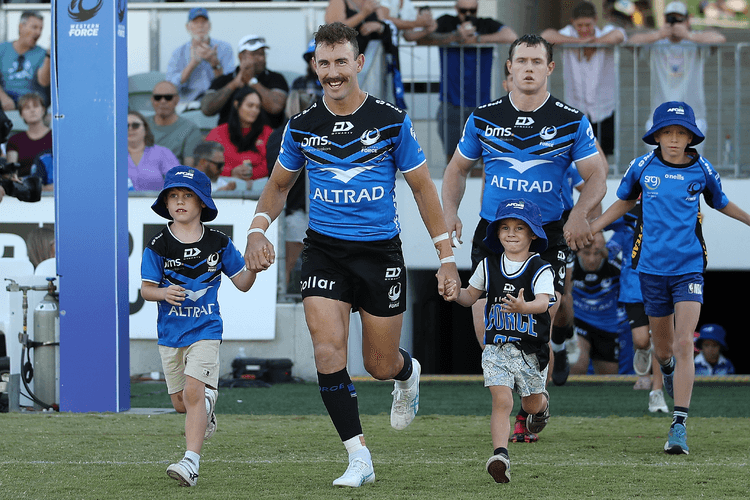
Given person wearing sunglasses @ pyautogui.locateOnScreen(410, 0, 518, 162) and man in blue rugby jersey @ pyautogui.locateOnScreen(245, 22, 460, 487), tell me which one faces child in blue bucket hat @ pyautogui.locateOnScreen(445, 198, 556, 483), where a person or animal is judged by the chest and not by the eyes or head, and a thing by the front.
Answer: the person wearing sunglasses

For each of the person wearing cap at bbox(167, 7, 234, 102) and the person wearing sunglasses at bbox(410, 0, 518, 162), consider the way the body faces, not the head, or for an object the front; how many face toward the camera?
2

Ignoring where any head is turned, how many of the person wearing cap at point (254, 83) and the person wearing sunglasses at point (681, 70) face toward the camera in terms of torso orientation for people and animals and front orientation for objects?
2

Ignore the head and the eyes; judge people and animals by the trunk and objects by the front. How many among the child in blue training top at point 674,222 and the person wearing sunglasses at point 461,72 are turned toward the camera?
2

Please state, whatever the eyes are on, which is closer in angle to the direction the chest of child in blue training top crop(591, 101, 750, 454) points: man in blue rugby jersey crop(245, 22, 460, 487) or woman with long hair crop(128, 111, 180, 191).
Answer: the man in blue rugby jersey

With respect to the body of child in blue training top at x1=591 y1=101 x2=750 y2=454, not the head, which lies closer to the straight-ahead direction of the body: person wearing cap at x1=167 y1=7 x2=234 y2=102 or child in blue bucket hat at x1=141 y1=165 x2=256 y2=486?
the child in blue bucket hat

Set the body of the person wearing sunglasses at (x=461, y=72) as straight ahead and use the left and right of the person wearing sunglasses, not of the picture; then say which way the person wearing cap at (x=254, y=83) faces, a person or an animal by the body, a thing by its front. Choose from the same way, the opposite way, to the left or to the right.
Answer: the same way

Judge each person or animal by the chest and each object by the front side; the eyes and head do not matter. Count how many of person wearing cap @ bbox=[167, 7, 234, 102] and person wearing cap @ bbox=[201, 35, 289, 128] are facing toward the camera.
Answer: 2

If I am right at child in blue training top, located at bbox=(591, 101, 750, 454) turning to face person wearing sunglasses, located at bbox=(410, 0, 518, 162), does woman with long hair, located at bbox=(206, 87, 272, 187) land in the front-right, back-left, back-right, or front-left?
front-left

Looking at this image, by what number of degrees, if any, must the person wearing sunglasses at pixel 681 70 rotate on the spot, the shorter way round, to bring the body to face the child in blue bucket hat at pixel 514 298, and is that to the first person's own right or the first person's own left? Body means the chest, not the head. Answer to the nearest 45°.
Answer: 0° — they already face them

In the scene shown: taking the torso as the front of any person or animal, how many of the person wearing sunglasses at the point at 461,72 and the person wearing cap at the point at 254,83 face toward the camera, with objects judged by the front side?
2

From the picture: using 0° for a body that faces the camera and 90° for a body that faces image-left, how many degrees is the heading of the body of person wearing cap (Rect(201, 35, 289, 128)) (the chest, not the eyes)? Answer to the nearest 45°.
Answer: approximately 0°

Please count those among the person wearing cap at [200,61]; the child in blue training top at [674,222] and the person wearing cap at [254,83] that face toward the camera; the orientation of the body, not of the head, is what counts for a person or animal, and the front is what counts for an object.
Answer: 3

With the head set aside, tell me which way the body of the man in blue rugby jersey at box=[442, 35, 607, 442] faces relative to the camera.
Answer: toward the camera

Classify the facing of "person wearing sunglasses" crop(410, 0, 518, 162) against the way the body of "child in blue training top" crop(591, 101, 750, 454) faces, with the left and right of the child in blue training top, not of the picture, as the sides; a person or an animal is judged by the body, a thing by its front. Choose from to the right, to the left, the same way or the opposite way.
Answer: the same way

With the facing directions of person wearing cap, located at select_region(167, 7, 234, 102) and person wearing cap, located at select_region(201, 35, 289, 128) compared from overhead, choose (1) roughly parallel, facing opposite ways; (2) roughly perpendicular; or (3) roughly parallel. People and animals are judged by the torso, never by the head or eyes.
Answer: roughly parallel

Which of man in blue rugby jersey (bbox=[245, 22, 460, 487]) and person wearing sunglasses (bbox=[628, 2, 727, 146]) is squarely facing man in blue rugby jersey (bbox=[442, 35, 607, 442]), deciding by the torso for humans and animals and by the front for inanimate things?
the person wearing sunglasses

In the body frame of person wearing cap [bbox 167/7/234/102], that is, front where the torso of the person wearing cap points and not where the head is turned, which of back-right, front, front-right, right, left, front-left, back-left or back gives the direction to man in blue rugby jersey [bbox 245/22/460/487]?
front

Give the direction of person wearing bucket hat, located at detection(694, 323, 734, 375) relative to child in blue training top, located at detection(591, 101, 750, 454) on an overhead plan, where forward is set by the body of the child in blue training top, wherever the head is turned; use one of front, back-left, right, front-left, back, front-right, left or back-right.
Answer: back

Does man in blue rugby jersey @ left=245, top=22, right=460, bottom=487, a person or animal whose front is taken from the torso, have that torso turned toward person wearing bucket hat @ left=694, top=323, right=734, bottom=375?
no
